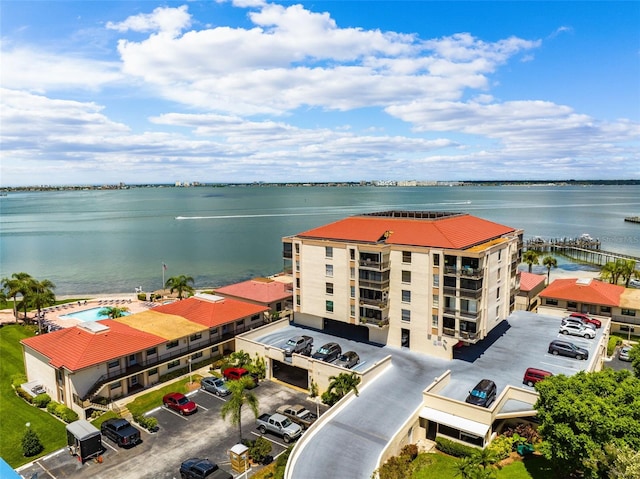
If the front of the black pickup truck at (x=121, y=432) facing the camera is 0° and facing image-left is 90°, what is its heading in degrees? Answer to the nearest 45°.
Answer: approximately 135°

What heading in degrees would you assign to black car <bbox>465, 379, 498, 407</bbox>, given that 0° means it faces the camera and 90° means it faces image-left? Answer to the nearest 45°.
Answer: approximately 45°

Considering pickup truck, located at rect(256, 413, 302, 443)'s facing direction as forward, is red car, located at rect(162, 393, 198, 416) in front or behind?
behind

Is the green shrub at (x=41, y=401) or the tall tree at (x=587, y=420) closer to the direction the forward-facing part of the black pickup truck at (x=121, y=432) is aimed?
the green shrub

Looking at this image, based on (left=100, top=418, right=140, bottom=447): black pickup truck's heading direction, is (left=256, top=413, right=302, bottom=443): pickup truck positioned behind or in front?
behind

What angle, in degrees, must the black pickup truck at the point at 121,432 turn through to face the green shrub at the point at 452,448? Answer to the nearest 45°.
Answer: approximately 180°

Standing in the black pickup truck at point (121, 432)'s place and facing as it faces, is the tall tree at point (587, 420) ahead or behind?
behind

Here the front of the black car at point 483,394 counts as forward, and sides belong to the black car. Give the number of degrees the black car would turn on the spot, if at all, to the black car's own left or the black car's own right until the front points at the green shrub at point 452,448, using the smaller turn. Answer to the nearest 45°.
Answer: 0° — it already faces it
